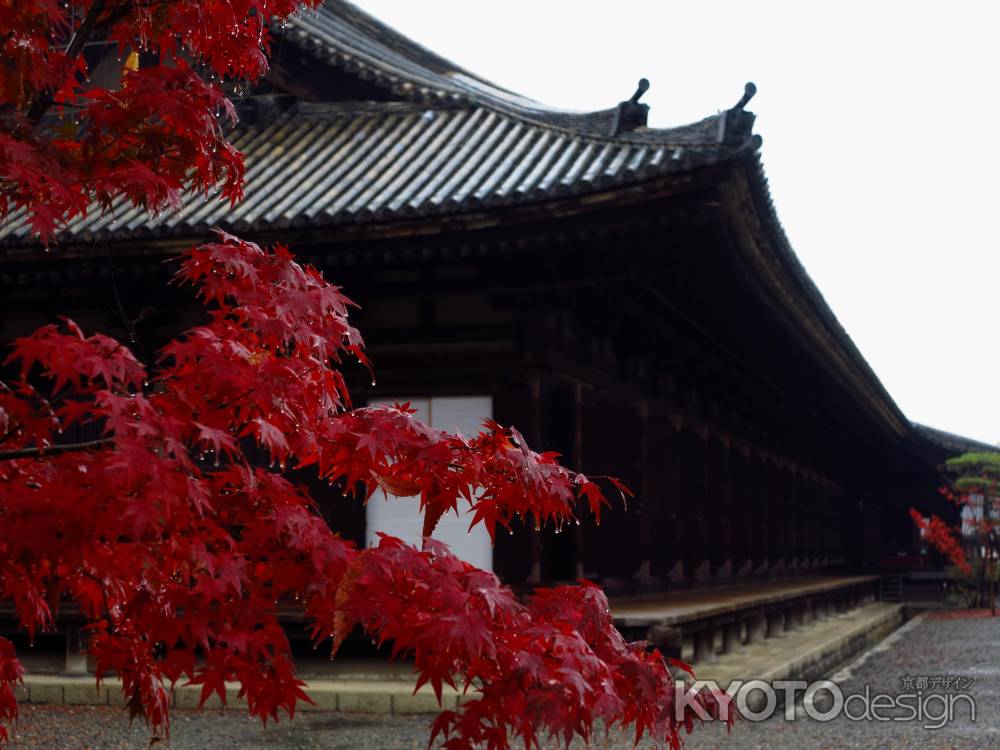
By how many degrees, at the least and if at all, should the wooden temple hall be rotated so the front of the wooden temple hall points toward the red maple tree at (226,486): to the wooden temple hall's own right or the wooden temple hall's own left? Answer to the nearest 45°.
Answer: approximately 45° to the wooden temple hall's own right
